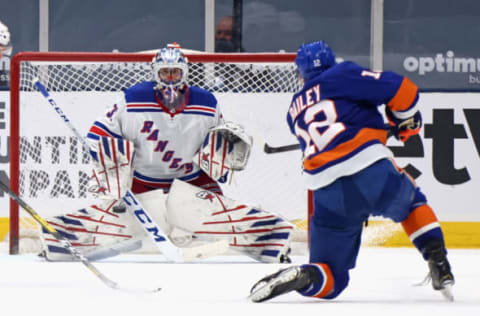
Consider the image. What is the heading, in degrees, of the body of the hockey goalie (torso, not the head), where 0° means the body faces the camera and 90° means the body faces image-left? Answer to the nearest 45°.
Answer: approximately 0°

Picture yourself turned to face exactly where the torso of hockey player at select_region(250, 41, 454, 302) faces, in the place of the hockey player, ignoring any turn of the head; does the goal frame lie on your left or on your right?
on your left

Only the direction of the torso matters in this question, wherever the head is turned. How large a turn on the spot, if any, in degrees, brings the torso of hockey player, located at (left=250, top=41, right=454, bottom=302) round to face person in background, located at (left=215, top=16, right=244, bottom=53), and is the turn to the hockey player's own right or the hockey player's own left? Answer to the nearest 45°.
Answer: approximately 45° to the hockey player's own left

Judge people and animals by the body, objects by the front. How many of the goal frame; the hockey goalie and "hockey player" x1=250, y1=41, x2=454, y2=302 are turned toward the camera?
2

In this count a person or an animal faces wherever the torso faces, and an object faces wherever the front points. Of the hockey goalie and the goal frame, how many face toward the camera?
2

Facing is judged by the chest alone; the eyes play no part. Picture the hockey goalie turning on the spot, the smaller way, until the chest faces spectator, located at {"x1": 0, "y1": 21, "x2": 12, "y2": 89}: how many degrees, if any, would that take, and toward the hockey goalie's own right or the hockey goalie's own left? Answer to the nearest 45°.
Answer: approximately 180°

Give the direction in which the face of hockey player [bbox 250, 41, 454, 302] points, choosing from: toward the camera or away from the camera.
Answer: away from the camera
